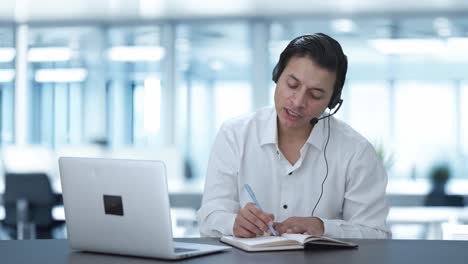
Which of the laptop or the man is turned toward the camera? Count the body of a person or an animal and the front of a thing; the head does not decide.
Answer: the man

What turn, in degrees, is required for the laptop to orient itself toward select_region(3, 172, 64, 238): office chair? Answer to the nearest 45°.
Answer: approximately 45° to its left

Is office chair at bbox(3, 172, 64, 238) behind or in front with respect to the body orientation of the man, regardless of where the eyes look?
behind

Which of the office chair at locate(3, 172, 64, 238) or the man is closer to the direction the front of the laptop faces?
the man

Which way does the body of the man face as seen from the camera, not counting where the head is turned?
toward the camera

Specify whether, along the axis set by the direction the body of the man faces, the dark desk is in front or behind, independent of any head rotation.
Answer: in front

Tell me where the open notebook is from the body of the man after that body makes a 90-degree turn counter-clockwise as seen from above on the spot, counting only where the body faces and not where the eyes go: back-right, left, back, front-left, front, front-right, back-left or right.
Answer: right

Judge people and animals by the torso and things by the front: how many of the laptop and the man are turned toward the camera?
1

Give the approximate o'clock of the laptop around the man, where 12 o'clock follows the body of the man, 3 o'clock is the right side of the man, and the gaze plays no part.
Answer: The laptop is roughly at 1 o'clock from the man.

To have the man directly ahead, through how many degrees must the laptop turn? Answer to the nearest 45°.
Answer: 0° — it already faces them
